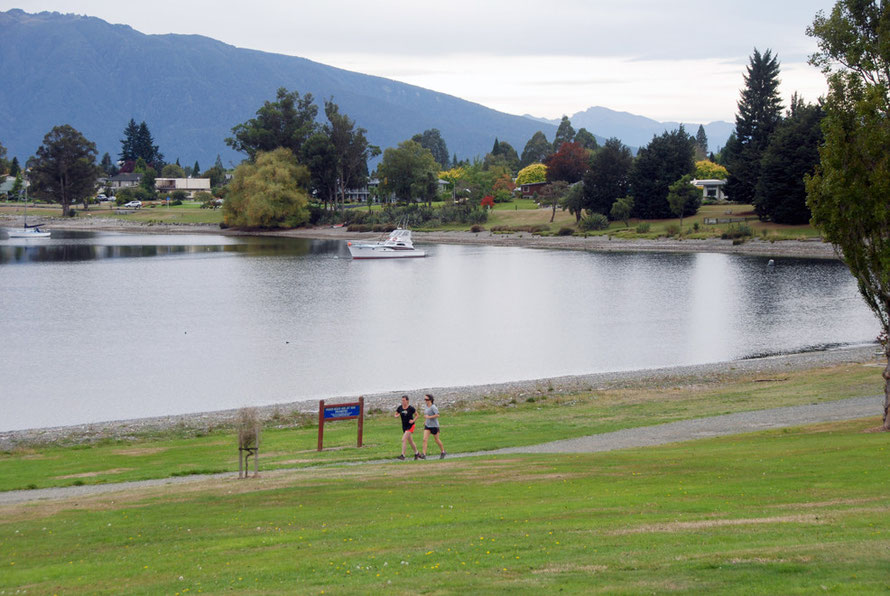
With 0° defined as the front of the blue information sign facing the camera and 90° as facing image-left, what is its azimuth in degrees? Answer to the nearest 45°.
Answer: approximately 0°

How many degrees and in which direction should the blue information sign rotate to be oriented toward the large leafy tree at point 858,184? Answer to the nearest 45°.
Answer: approximately 90° to its left
